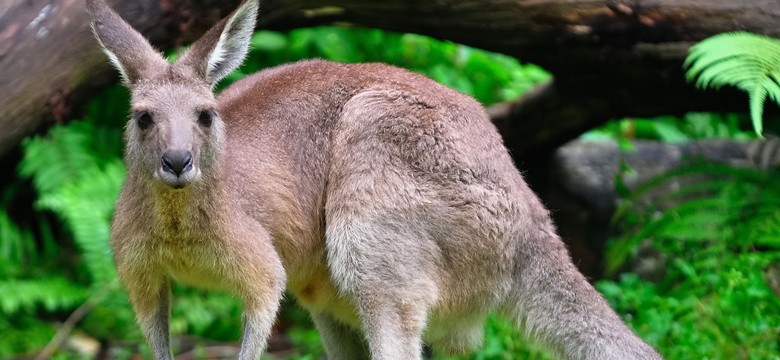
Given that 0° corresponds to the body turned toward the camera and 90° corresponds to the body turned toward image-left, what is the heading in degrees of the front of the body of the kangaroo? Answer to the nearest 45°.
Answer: approximately 45°

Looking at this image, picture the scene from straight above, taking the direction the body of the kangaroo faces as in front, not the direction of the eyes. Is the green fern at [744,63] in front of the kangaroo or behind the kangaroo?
behind

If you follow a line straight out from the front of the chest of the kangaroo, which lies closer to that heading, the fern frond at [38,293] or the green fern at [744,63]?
the fern frond
